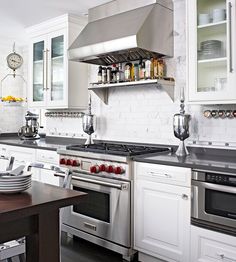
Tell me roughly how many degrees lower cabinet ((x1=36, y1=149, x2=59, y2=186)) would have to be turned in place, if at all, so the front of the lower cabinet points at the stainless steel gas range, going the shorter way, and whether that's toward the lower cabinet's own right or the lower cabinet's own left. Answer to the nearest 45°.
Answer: approximately 90° to the lower cabinet's own left

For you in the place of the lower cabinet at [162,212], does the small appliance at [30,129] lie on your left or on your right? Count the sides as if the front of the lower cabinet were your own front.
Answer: on your right

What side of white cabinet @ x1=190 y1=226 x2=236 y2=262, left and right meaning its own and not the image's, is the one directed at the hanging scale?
right

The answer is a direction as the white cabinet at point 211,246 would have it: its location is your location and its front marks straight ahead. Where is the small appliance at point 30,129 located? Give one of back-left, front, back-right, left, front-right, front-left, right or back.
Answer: right

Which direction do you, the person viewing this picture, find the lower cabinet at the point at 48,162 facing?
facing the viewer and to the left of the viewer

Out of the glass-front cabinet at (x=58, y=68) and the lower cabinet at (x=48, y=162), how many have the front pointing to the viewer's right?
0

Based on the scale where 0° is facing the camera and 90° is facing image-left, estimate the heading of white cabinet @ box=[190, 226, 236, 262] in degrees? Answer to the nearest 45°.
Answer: approximately 45°

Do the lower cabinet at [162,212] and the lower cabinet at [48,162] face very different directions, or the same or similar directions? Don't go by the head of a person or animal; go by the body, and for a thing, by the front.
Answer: same or similar directions

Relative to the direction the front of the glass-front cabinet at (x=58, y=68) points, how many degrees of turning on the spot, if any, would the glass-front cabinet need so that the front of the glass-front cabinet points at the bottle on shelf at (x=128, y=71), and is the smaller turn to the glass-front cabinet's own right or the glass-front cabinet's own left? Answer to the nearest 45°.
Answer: approximately 90° to the glass-front cabinet's own left

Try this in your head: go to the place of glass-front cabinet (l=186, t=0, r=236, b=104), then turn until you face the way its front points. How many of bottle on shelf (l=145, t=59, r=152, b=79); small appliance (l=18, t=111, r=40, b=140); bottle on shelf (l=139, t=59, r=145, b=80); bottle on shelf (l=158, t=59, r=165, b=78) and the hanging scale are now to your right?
5

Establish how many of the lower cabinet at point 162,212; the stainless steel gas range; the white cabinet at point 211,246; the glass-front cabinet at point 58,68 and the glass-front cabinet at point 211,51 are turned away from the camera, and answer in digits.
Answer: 0

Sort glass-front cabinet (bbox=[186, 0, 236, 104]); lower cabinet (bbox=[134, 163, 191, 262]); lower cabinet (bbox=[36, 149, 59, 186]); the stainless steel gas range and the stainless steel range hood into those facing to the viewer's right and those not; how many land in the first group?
0

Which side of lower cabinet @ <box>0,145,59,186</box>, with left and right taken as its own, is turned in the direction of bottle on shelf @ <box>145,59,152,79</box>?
left

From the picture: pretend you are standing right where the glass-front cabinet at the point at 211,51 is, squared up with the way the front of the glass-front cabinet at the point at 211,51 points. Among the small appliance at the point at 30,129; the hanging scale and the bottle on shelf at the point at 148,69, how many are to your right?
3

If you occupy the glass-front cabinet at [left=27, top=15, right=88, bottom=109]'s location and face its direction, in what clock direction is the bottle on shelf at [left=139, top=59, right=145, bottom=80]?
The bottle on shelf is roughly at 9 o'clock from the glass-front cabinet.
